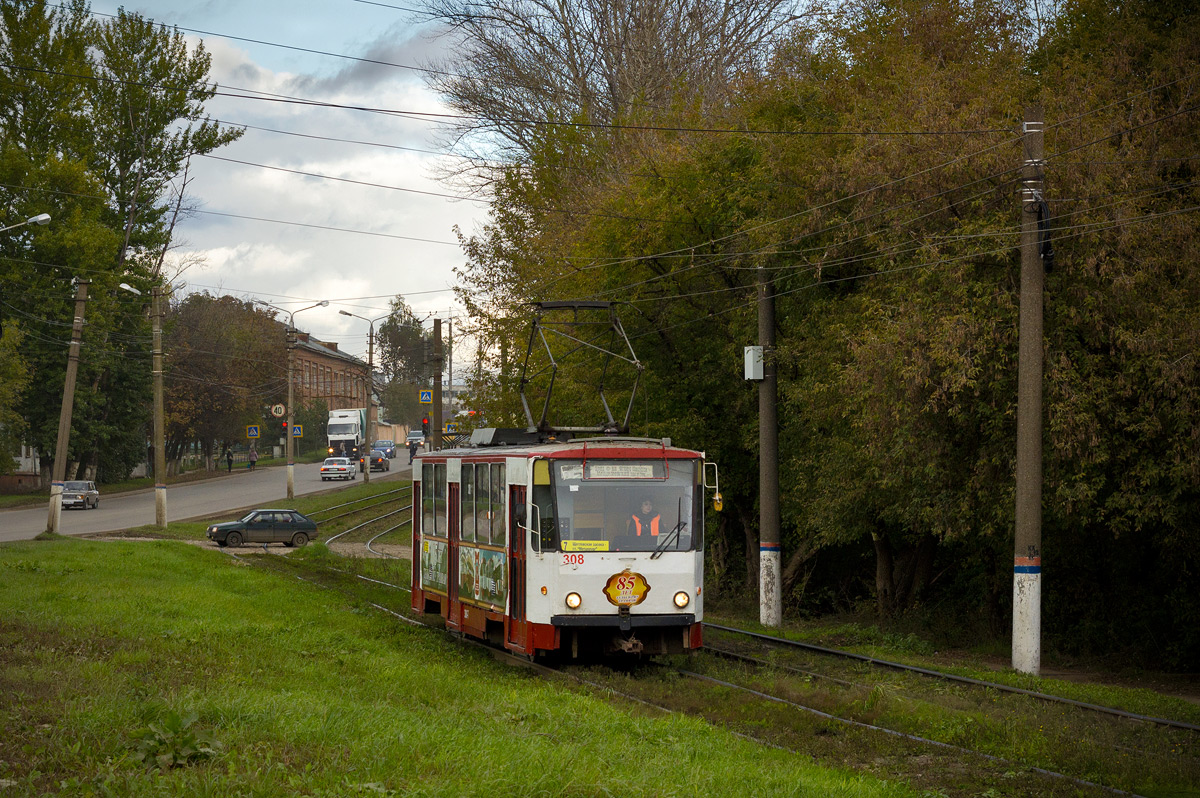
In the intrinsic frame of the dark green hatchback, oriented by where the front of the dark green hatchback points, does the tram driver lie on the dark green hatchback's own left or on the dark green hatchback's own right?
on the dark green hatchback's own left

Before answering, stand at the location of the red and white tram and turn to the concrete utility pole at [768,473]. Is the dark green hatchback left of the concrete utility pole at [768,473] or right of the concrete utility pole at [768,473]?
left

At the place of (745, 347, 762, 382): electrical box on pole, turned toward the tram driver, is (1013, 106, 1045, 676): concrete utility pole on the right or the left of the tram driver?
left

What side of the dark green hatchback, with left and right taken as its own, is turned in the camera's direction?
left

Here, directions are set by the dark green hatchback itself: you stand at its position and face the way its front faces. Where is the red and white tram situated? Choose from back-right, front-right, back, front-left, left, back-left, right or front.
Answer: left
